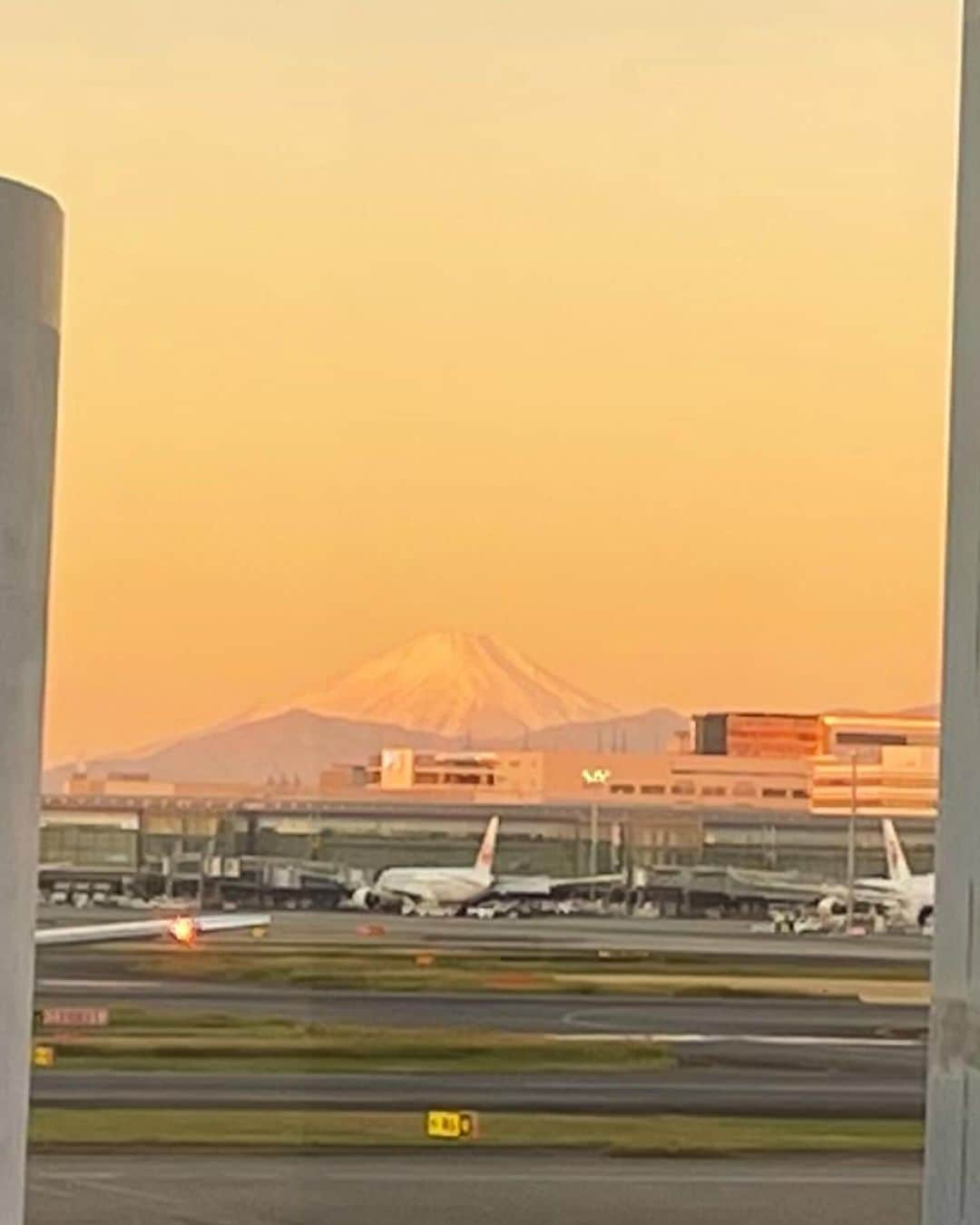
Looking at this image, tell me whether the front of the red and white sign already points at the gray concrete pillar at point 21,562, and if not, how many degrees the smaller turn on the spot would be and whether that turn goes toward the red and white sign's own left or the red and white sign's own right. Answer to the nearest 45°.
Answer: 0° — it already faces it

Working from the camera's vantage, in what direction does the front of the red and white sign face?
facing the viewer

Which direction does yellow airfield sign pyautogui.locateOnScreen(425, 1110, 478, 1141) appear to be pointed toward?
toward the camera

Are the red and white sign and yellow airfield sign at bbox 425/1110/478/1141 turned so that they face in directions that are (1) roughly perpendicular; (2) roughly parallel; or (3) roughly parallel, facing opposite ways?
roughly parallel

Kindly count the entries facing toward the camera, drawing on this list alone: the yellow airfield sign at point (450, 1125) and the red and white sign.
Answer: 2

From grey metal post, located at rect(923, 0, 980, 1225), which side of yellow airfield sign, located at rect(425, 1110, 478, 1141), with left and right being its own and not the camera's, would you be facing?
front
